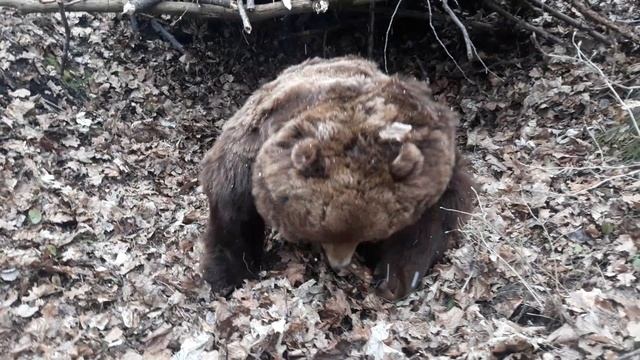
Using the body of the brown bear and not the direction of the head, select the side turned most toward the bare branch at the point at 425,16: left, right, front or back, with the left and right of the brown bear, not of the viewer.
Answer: back

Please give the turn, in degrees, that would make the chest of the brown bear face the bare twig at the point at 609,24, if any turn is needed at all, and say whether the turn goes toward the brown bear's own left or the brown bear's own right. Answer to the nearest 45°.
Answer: approximately 135° to the brown bear's own left

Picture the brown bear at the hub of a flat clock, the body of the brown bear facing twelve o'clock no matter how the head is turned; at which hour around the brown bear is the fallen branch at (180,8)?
The fallen branch is roughly at 5 o'clock from the brown bear.

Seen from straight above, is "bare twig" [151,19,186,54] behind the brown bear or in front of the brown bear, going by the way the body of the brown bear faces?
behind

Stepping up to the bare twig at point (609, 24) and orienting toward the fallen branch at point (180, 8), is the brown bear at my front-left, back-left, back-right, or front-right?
front-left

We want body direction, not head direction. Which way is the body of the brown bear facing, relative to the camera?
toward the camera

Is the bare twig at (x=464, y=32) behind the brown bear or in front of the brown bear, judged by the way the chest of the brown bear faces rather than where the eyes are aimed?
behind

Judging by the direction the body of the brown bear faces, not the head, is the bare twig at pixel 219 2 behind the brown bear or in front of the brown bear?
behind

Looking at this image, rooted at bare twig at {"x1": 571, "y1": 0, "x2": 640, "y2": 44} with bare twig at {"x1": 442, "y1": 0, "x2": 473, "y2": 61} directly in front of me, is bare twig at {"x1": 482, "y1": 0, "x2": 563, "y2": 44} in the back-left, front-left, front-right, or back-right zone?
front-right

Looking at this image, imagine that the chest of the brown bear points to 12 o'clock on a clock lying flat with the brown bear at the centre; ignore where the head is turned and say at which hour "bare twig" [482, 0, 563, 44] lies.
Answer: The bare twig is roughly at 7 o'clock from the brown bear.

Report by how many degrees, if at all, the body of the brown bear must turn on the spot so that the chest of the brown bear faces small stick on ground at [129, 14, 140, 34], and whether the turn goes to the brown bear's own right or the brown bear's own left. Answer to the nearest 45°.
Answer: approximately 135° to the brown bear's own right
